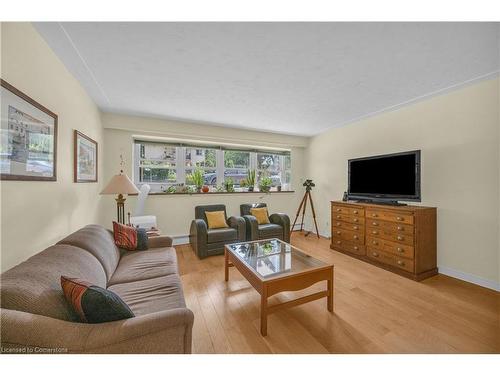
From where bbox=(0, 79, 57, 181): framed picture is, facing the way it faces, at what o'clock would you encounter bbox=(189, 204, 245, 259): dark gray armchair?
The dark gray armchair is roughly at 10 o'clock from the framed picture.

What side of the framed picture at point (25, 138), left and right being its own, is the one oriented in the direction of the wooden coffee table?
front

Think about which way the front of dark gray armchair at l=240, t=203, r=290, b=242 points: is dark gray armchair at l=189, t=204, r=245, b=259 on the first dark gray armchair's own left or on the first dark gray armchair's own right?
on the first dark gray armchair's own right

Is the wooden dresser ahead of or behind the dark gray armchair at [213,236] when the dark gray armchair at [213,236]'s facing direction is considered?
ahead

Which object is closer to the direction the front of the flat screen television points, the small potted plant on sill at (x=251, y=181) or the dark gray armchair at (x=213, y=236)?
the dark gray armchair

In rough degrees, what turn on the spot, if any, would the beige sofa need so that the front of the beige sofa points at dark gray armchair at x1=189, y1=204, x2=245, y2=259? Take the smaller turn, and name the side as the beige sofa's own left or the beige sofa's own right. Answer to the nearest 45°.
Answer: approximately 45° to the beige sofa's own left

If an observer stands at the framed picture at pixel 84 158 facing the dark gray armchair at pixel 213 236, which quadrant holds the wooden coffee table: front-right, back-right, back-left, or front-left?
front-right

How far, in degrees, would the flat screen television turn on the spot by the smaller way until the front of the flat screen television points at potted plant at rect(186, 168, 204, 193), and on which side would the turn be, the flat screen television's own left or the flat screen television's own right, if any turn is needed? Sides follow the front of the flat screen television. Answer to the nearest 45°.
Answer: approximately 45° to the flat screen television's own right

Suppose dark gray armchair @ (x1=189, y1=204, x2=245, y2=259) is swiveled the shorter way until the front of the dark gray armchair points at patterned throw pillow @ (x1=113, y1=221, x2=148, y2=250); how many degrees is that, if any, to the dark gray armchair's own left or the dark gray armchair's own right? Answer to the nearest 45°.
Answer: approximately 90° to the dark gray armchair's own right

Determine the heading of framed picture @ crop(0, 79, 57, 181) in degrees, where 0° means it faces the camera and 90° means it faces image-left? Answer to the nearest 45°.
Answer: approximately 315°

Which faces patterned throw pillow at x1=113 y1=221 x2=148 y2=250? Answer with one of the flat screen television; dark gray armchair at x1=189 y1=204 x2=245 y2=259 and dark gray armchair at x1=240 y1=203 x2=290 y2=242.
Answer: the flat screen television

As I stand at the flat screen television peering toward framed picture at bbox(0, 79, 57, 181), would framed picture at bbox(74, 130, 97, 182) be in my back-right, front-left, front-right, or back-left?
front-right

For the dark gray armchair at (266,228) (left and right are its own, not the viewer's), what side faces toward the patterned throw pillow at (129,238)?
right

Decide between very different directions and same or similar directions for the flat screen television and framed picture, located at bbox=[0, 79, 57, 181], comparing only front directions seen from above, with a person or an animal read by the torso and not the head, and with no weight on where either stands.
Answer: very different directions

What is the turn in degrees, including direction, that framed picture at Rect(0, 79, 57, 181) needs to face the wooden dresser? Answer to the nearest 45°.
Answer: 0° — it already faces it

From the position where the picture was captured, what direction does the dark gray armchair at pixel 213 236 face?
facing the viewer and to the right of the viewer

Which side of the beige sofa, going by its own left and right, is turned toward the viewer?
right

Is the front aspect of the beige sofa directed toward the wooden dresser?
yes
